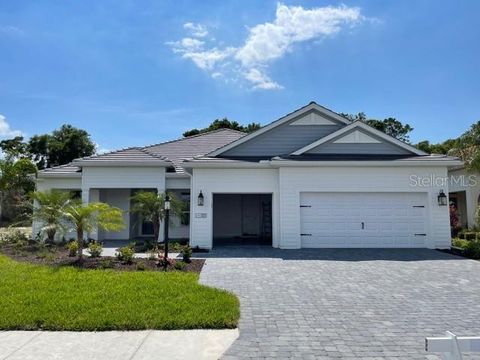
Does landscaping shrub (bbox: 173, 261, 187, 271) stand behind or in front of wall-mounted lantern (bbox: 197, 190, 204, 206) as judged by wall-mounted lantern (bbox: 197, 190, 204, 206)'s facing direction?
in front

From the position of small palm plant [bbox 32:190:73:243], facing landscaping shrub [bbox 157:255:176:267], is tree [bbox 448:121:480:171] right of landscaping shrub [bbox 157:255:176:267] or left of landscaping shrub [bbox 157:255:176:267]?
left

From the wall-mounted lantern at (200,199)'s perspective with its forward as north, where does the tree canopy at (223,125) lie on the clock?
The tree canopy is roughly at 6 o'clock from the wall-mounted lantern.

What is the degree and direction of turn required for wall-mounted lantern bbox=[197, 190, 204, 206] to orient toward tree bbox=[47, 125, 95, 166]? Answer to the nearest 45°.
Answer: approximately 135° to its right

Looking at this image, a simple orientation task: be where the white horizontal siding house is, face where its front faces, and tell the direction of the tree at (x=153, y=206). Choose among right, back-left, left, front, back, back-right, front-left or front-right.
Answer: right

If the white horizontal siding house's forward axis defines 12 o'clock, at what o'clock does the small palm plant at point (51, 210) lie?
The small palm plant is roughly at 3 o'clock from the white horizontal siding house.

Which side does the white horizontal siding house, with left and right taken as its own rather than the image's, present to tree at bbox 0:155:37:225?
right

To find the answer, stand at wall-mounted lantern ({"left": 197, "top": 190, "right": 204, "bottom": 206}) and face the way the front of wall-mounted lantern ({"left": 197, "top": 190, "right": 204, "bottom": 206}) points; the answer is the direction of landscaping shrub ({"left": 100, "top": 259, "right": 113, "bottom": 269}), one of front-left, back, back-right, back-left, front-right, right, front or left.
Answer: front-right

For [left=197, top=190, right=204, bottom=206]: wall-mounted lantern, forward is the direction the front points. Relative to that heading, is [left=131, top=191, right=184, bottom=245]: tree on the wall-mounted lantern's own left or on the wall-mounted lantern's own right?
on the wall-mounted lantern's own right

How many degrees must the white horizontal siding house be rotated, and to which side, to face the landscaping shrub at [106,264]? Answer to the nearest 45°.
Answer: approximately 45° to its right
